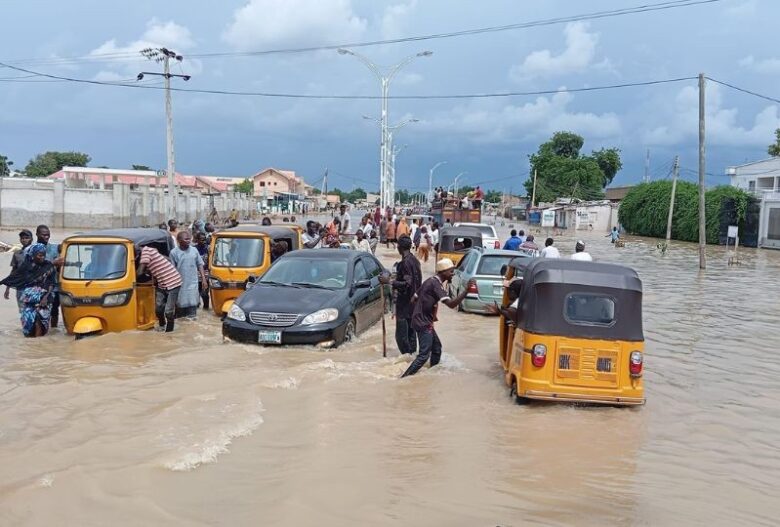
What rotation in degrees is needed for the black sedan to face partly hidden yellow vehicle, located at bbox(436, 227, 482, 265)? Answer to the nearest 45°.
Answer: approximately 180°

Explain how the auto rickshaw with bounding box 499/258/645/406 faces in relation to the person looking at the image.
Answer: facing away from the viewer

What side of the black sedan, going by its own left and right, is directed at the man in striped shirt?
right

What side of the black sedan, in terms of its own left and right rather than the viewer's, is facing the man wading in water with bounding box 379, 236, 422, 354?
left

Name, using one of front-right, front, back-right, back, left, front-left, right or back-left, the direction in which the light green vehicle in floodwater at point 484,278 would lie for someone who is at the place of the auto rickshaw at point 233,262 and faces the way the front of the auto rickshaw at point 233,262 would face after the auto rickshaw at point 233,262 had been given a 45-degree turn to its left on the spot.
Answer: left
